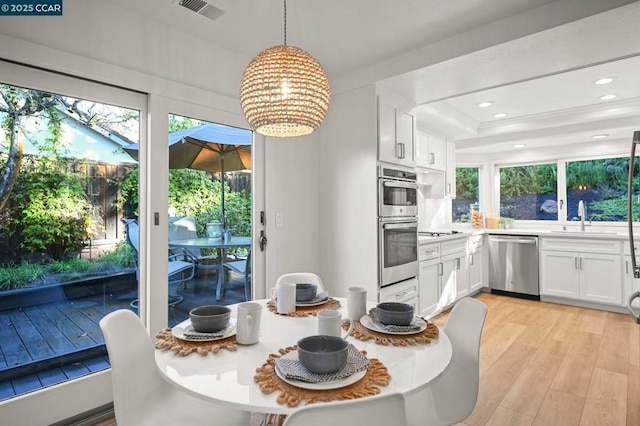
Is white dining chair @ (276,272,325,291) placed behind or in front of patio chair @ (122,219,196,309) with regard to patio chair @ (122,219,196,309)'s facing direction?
in front

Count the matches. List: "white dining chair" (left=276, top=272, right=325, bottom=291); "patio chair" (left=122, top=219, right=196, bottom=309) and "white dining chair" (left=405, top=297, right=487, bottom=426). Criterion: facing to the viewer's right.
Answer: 1

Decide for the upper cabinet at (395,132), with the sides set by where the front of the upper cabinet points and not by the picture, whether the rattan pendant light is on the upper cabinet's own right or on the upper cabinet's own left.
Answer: on the upper cabinet's own right

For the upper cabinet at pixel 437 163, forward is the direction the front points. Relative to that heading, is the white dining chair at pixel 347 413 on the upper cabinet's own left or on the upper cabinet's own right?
on the upper cabinet's own right

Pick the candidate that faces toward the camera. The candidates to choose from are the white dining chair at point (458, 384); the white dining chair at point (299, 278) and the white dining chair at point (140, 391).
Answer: the white dining chair at point (299, 278)

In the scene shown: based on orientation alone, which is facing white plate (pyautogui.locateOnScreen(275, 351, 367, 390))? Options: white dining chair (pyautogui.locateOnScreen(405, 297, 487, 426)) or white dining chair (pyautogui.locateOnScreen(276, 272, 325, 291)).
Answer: white dining chair (pyautogui.locateOnScreen(276, 272, 325, 291))

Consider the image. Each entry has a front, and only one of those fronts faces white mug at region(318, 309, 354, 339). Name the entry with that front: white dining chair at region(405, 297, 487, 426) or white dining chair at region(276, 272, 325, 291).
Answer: white dining chair at region(276, 272, 325, 291)

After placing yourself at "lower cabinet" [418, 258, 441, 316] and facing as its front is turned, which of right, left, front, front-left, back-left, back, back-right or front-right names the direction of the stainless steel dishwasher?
left

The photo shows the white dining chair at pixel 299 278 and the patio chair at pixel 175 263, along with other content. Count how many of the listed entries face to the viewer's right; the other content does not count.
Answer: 1

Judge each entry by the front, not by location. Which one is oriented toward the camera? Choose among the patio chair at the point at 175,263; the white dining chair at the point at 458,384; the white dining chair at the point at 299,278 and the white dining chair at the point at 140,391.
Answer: the white dining chair at the point at 299,278

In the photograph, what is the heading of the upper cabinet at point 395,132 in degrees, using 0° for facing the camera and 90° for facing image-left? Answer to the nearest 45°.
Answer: approximately 315°

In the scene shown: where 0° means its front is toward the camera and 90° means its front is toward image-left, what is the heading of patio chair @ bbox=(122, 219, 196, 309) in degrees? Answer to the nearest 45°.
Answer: approximately 270°

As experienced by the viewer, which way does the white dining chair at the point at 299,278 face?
facing the viewer

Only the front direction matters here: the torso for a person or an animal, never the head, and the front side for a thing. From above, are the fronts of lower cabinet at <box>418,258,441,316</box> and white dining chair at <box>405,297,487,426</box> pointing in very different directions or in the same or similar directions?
very different directions
